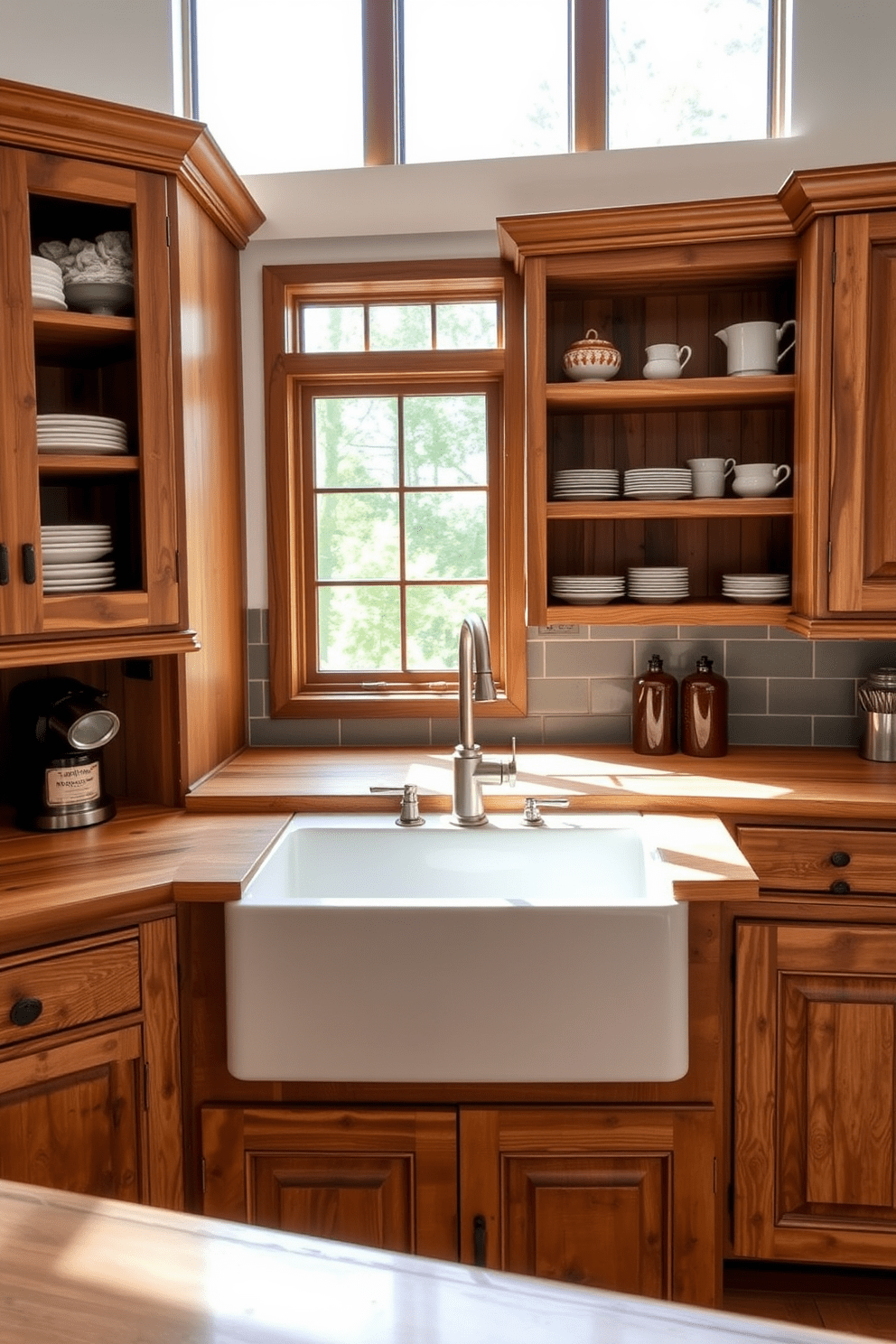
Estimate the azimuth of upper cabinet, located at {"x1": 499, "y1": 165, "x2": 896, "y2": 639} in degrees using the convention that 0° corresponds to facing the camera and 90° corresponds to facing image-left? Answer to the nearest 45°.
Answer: approximately 0°

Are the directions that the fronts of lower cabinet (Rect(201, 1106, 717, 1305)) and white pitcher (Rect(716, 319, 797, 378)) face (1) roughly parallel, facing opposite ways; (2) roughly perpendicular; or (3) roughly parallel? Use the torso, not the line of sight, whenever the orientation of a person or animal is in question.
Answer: roughly perpendicular

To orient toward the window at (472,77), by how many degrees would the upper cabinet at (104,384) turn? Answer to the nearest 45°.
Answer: approximately 90° to its left

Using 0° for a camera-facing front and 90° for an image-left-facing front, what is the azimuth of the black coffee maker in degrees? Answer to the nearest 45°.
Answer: approximately 315°

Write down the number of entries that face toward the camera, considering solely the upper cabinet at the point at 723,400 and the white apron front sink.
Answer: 2

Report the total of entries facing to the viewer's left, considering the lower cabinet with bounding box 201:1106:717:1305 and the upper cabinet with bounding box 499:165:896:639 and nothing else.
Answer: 0

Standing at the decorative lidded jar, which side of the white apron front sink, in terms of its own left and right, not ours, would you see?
back

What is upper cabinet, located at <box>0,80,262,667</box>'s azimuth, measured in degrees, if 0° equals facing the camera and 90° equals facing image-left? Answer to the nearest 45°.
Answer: approximately 315°

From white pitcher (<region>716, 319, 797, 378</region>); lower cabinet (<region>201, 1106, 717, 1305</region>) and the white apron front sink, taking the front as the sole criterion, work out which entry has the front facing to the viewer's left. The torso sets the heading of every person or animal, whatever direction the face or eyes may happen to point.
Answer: the white pitcher
